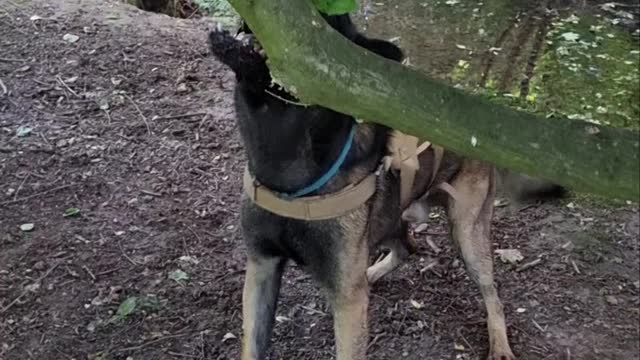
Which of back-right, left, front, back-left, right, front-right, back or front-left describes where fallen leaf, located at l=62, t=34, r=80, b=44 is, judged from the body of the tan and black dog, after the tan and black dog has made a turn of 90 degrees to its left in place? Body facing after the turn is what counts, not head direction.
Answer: back

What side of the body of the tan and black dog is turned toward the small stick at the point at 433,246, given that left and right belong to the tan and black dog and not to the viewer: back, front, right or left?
back

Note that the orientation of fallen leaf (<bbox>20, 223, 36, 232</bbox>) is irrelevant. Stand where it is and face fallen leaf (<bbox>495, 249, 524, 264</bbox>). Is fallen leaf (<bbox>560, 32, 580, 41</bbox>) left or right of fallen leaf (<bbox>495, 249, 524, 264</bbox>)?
left

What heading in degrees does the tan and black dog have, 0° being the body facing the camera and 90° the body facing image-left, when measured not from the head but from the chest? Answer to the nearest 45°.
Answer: approximately 45°

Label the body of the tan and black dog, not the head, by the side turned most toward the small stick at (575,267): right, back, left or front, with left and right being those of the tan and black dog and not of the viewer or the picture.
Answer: back

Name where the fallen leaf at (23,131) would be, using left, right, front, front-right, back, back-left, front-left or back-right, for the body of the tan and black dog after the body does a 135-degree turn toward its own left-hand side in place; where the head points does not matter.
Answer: back-left

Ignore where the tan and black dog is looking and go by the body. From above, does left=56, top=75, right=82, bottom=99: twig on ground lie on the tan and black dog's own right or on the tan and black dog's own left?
on the tan and black dog's own right

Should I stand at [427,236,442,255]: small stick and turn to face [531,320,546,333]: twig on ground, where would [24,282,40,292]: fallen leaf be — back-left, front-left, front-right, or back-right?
back-right

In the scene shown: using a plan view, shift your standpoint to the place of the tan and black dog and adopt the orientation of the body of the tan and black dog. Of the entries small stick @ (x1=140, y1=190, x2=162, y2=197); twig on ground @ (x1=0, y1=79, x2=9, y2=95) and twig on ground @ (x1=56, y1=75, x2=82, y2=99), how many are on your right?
3

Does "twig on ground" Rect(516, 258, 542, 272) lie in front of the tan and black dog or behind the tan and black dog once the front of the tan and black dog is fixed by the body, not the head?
behind

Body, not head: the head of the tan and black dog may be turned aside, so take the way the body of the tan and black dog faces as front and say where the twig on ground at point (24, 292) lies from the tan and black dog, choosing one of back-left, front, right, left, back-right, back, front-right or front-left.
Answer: front-right

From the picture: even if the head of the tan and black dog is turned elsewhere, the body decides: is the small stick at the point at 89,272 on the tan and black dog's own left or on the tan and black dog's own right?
on the tan and black dog's own right

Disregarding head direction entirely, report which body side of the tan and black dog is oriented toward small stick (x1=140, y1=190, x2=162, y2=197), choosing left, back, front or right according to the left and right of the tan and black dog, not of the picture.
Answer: right
